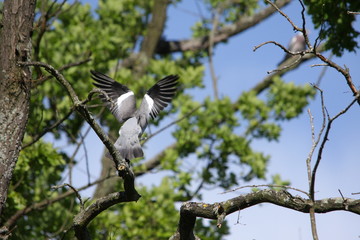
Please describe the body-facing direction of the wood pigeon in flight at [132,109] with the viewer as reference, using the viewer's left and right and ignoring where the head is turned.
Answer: facing away from the viewer

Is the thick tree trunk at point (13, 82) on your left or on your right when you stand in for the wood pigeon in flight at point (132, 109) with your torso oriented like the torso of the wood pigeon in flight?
on your left
